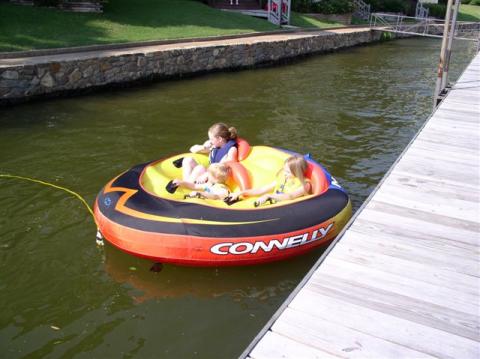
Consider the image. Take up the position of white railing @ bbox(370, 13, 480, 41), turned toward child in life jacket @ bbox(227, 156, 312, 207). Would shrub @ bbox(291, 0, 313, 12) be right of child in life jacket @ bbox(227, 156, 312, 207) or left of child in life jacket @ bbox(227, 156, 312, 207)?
right

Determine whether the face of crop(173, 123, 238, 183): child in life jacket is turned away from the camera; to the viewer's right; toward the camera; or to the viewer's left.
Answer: to the viewer's left

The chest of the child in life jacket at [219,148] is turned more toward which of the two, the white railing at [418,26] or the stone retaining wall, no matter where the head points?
the stone retaining wall

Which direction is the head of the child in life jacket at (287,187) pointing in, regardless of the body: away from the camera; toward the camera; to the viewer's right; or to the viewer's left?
to the viewer's left

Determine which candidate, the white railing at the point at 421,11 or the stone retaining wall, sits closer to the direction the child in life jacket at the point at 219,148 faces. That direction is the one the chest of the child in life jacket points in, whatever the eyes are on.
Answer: the stone retaining wall
